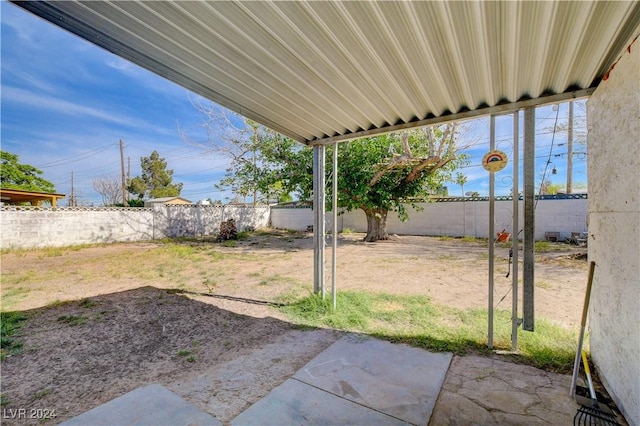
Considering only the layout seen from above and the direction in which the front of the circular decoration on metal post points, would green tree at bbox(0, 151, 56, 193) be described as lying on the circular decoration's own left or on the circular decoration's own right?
on the circular decoration's own right

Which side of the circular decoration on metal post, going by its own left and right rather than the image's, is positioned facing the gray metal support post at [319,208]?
right

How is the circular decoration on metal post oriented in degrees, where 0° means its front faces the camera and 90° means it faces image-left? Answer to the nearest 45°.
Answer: approximately 0°

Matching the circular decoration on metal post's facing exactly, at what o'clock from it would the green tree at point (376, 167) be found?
The green tree is roughly at 5 o'clock from the circular decoration on metal post.

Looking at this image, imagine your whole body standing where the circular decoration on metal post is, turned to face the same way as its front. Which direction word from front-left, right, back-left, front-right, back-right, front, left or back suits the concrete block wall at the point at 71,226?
right

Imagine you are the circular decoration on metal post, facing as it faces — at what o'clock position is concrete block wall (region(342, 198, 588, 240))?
The concrete block wall is roughly at 6 o'clock from the circular decoration on metal post.
